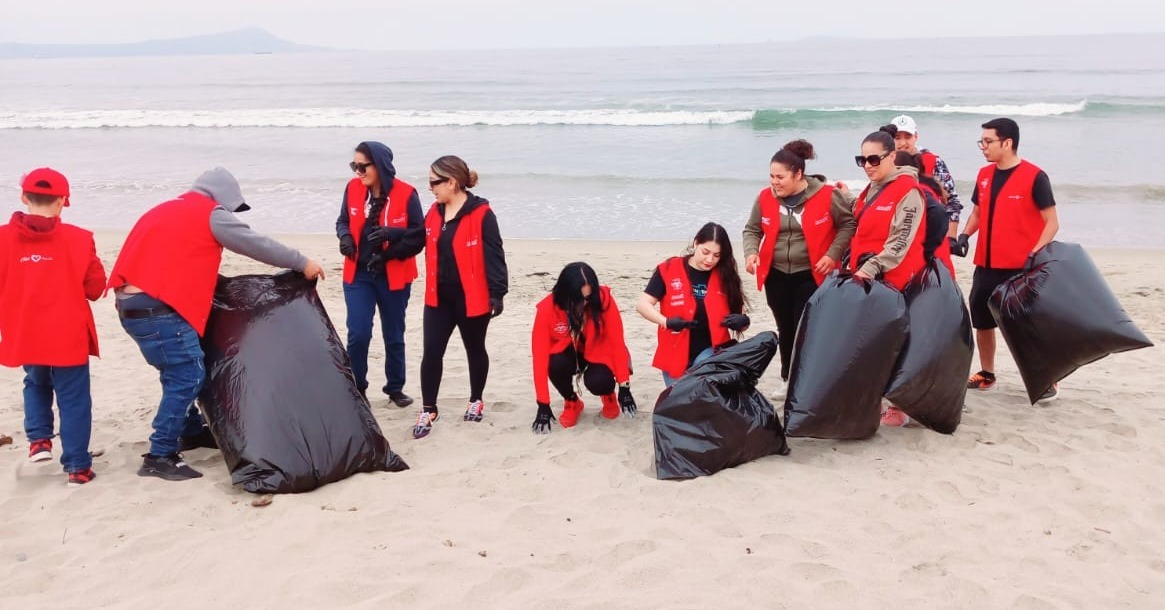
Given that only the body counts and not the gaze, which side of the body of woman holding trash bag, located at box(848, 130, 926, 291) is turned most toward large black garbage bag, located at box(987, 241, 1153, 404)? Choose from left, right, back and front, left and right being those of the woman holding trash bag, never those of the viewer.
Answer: back

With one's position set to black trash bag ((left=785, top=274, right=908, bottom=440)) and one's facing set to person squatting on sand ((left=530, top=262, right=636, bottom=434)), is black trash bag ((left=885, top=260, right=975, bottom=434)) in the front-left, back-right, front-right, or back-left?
back-right

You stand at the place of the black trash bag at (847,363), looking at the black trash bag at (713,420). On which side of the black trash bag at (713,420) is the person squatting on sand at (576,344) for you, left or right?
right

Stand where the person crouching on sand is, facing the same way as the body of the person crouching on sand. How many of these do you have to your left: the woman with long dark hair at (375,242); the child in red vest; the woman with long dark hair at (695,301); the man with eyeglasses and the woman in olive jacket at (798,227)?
3

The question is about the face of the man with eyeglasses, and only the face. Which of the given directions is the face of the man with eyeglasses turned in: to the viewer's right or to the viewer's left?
to the viewer's left

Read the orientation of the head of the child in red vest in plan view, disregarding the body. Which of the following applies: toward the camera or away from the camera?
away from the camera

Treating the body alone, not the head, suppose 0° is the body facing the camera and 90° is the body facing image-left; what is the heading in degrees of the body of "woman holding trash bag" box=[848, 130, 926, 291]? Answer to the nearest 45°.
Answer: approximately 45°

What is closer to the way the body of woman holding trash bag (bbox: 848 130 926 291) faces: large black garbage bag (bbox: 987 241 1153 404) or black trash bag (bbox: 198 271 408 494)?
the black trash bag
